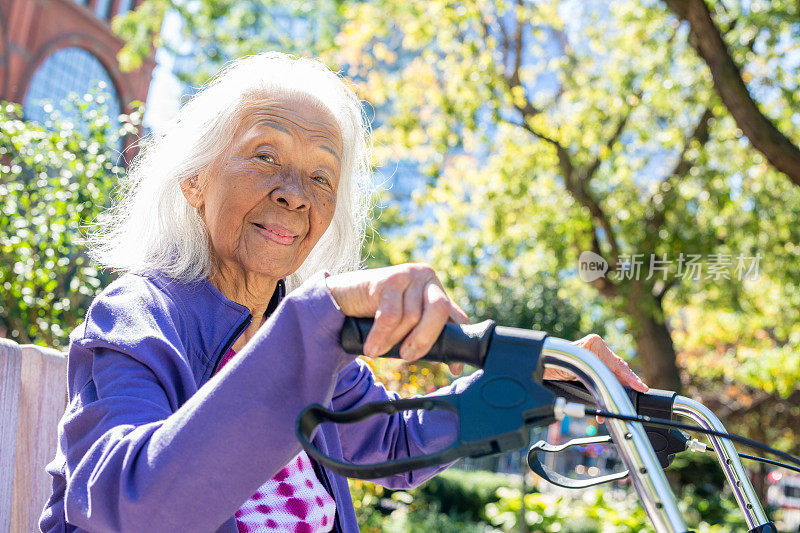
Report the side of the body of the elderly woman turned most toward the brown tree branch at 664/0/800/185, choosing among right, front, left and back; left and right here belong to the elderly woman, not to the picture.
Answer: left

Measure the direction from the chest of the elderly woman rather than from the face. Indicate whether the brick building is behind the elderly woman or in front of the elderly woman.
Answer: behind

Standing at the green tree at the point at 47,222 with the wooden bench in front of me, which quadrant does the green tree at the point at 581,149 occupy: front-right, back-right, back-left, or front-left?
back-left

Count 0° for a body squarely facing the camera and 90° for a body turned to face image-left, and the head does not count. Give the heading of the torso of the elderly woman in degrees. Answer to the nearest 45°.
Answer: approximately 315°

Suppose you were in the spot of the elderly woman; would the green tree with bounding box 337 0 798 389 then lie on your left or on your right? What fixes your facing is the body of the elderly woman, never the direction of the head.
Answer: on your left

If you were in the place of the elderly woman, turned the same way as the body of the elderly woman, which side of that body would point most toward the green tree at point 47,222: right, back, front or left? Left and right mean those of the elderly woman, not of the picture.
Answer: back
